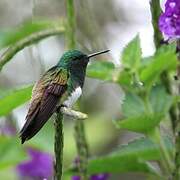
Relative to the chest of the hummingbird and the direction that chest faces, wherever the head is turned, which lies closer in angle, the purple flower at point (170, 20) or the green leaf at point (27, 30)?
the purple flower

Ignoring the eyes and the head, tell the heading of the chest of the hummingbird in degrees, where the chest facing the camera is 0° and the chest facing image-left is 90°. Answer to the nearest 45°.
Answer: approximately 270°
